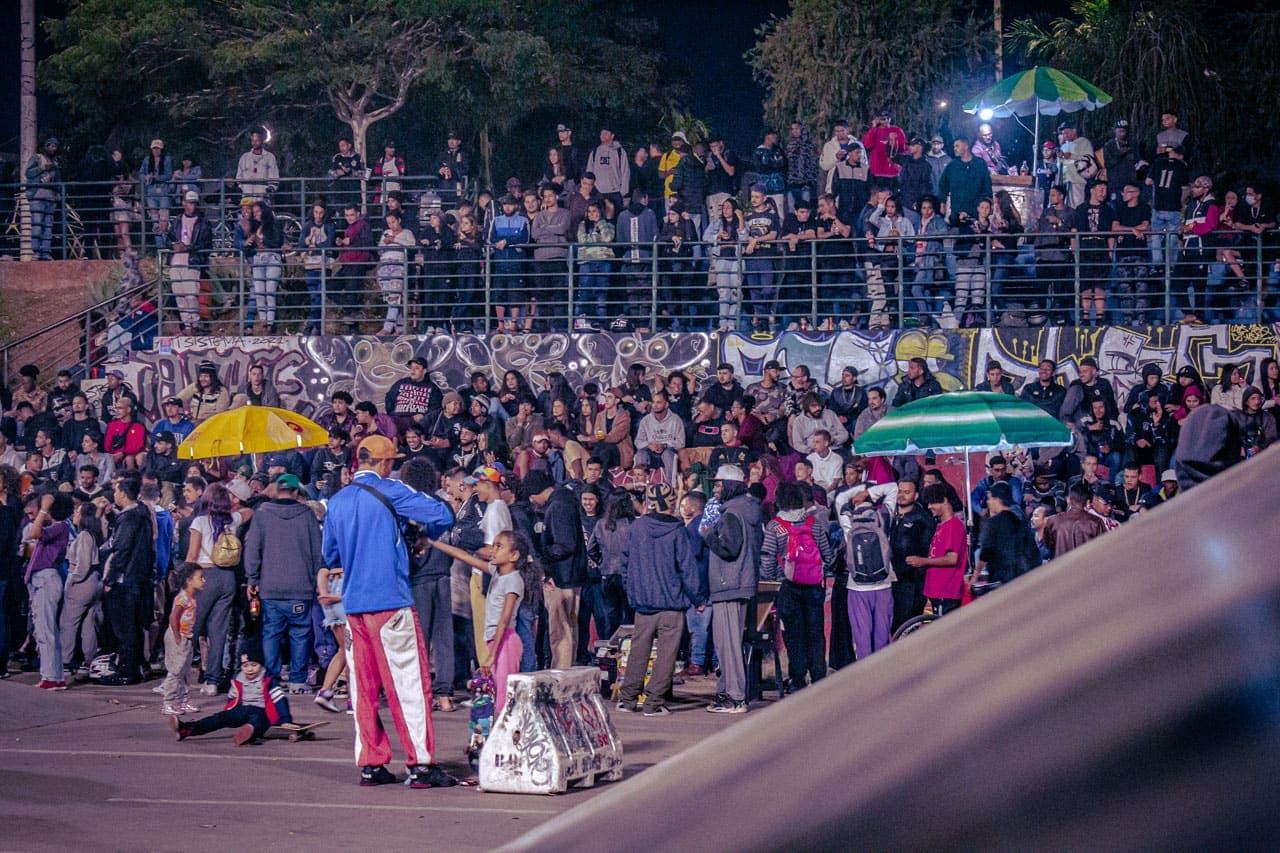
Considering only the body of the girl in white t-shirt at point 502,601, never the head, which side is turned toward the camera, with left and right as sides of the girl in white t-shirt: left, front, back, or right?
left

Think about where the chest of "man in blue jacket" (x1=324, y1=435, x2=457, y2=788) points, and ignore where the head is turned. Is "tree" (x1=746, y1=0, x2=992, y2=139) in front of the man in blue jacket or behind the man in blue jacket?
in front

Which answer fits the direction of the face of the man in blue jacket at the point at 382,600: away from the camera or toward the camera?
away from the camera

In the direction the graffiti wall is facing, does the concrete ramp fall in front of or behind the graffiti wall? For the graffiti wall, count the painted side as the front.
in front

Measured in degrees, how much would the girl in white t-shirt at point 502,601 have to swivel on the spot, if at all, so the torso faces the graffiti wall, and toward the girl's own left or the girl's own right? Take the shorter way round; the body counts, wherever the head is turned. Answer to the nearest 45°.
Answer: approximately 90° to the girl's own right

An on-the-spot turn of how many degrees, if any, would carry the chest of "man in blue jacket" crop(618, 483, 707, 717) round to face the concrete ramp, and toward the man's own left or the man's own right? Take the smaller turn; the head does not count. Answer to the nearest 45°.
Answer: approximately 180°

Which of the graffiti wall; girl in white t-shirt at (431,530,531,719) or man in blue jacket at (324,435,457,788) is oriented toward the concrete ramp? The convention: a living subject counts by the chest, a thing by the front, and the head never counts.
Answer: the graffiti wall

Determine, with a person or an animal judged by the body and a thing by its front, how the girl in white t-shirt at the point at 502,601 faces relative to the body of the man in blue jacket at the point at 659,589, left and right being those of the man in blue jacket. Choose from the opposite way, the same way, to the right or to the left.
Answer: to the left

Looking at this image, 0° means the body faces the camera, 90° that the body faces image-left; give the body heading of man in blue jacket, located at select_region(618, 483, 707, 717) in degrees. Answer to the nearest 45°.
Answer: approximately 180°

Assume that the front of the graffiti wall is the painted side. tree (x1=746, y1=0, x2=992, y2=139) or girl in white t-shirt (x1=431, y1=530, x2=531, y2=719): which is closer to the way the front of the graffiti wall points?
the girl in white t-shirt

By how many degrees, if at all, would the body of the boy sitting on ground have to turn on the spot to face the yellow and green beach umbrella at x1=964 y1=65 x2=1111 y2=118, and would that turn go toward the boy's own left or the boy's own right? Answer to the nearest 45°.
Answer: approximately 180°
